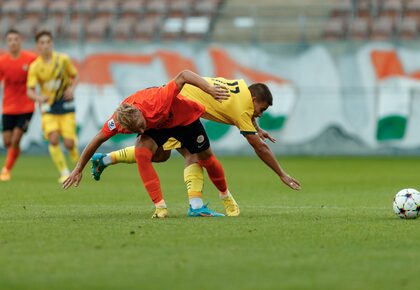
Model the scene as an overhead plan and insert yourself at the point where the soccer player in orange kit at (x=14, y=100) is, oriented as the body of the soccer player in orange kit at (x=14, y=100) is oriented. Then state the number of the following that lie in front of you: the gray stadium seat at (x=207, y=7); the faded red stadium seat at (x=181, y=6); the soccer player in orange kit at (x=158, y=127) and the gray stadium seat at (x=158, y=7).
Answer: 1

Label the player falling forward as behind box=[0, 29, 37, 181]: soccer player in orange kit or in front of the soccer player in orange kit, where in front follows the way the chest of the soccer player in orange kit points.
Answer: in front

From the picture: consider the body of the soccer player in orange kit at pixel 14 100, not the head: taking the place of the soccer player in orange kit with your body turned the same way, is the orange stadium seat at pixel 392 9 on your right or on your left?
on your left

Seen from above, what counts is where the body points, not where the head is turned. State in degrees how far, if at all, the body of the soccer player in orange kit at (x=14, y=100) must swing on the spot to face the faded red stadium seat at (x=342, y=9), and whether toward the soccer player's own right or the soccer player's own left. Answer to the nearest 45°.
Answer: approximately 135° to the soccer player's own left

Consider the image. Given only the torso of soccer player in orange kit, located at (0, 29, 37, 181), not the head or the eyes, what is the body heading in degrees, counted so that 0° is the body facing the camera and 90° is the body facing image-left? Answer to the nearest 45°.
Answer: approximately 0°

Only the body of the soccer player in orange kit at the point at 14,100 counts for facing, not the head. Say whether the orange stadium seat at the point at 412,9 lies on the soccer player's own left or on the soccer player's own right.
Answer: on the soccer player's own left

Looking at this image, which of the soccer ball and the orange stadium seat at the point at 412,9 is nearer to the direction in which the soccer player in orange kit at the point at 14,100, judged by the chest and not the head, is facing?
the soccer ball
